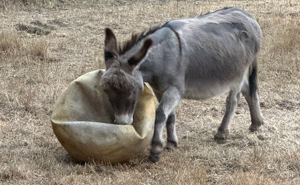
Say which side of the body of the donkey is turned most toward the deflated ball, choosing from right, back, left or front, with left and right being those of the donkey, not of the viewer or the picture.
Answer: front
